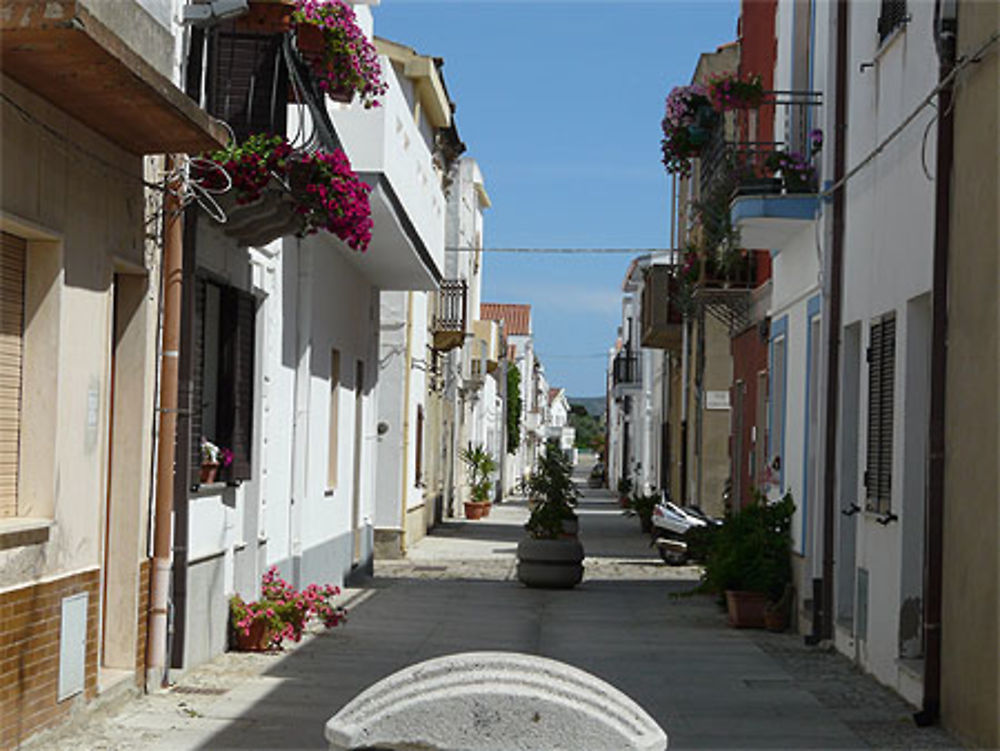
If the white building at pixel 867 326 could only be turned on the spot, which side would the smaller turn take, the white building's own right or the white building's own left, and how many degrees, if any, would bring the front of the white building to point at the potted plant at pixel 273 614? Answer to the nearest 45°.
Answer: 0° — it already faces it

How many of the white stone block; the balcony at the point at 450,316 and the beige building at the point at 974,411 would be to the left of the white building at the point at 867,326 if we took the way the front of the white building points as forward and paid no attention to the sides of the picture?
2

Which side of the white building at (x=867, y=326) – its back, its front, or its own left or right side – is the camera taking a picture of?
left

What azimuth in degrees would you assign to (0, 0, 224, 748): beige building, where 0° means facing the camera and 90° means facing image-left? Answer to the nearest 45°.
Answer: approximately 270°

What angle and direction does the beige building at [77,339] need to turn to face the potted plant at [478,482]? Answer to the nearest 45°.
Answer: approximately 90° to its left

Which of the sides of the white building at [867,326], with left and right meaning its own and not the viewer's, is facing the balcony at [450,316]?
right

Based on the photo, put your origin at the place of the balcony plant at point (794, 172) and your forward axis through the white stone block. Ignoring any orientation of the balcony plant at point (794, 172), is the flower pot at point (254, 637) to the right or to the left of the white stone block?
right

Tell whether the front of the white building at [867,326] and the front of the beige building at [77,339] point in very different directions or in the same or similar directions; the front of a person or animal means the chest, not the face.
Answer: very different directions

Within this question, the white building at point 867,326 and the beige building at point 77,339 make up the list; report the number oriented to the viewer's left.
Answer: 1

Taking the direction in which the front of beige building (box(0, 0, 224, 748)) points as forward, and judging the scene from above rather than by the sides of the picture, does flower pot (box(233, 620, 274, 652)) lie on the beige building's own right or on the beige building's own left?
on the beige building's own left

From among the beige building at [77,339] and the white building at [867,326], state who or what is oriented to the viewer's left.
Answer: the white building

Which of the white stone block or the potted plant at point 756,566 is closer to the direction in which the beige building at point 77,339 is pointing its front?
the potted plant

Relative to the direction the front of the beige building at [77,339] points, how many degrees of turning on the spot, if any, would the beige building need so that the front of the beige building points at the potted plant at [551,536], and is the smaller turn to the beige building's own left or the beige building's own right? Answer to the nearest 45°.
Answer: approximately 45° to the beige building's own left

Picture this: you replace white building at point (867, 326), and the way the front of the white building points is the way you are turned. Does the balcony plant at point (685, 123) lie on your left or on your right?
on your right

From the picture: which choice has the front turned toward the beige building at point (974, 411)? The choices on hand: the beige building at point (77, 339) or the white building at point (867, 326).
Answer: the beige building at point (77, 339)
